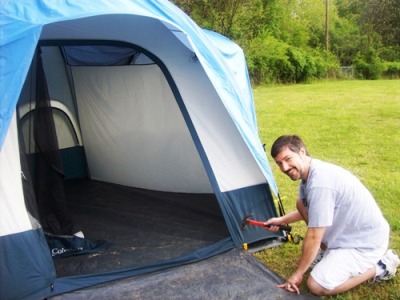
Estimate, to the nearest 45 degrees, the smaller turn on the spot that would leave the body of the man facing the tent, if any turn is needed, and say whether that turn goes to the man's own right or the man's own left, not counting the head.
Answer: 0° — they already face it

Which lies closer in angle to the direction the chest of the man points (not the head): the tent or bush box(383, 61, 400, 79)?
the tent

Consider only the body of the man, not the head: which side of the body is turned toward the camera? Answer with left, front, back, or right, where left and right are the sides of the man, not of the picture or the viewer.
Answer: left

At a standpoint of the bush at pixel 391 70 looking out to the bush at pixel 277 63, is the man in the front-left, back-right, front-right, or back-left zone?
front-left

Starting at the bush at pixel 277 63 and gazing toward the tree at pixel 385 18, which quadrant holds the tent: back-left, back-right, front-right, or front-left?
back-right

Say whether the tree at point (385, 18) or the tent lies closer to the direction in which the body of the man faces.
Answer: the tent

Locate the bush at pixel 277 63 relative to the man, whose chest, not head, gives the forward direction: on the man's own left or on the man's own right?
on the man's own right

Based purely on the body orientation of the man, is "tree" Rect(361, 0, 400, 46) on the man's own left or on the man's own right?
on the man's own right

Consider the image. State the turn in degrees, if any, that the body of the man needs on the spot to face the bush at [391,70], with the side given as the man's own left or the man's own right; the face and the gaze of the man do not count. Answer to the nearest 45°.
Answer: approximately 90° to the man's own right

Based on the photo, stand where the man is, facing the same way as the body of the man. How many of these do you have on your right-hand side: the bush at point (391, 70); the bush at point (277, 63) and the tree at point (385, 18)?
3

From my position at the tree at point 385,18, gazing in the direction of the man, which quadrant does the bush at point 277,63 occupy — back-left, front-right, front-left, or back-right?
front-right

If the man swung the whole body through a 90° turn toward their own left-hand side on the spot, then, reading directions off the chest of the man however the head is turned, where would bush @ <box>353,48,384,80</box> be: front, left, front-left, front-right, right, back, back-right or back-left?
back
